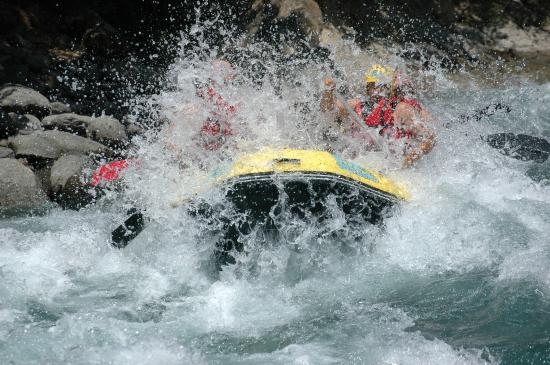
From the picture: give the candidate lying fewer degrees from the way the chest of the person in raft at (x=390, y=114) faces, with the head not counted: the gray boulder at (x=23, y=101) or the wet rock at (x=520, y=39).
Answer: the gray boulder

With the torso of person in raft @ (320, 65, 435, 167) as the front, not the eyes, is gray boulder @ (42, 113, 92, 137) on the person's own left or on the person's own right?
on the person's own right

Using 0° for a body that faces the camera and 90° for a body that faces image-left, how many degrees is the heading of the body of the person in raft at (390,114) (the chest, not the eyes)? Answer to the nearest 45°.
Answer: approximately 45°

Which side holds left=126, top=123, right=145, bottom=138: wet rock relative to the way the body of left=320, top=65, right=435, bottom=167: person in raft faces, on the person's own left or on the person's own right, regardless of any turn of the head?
on the person's own right

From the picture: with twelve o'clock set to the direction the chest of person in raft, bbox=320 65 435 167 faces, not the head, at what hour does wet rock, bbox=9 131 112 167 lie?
The wet rock is roughly at 2 o'clock from the person in raft.

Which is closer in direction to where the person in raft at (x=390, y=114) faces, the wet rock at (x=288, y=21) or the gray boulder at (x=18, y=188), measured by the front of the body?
the gray boulder

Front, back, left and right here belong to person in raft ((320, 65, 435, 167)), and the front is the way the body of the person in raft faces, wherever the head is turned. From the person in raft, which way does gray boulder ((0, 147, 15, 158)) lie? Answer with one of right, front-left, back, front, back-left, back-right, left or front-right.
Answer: front-right

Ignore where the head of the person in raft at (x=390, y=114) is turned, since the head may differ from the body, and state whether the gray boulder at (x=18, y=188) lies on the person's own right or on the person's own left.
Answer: on the person's own right

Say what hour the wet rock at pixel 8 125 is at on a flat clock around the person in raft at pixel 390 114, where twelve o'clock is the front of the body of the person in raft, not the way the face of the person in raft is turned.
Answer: The wet rock is roughly at 2 o'clock from the person in raft.

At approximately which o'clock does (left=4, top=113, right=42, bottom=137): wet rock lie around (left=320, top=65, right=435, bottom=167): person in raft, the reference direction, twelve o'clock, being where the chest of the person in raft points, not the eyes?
The wet rock is roughly at 2 o'clock from the person in raft.
